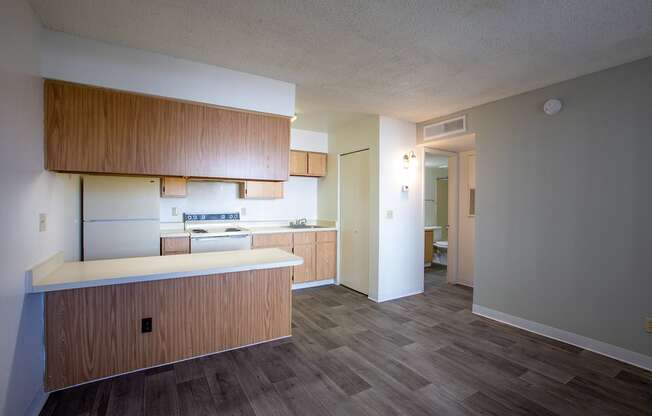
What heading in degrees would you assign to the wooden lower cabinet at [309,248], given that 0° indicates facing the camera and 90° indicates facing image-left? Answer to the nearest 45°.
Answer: approximately 315°

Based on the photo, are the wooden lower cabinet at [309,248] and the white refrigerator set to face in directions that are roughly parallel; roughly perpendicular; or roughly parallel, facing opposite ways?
roughly parallel

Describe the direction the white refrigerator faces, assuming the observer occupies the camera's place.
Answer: facing the viewer

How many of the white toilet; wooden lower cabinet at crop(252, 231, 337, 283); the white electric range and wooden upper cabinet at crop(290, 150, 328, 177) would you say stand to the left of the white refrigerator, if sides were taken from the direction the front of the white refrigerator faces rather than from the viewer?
4

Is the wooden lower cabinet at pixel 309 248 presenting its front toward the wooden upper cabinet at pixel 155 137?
no

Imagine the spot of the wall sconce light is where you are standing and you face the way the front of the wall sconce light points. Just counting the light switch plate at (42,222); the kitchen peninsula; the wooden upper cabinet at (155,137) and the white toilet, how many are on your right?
3

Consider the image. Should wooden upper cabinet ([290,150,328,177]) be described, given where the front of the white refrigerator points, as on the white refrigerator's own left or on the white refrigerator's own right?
on the white refrigerator's own left

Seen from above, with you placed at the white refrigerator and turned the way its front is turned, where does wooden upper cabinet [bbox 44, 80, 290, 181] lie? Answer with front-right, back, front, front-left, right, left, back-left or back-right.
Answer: front

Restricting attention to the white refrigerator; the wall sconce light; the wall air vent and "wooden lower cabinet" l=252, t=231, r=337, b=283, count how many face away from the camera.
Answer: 0

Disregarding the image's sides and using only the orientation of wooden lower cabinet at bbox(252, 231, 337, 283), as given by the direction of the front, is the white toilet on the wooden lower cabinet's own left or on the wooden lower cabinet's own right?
on the wooden lower cabinet's own left

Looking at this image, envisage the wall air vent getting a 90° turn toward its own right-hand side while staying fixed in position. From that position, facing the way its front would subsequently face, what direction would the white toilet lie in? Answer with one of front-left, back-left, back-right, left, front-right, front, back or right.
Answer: front-right

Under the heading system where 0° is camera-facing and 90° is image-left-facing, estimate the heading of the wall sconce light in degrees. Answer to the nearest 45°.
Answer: approximately 315°

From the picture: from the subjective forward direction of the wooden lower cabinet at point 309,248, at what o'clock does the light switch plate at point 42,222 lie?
The light switch plate is roughly at 3 o'clock from the wooden lower cabinet.

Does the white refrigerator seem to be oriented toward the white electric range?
no

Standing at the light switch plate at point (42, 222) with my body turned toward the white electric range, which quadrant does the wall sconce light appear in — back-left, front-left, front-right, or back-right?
front-right
